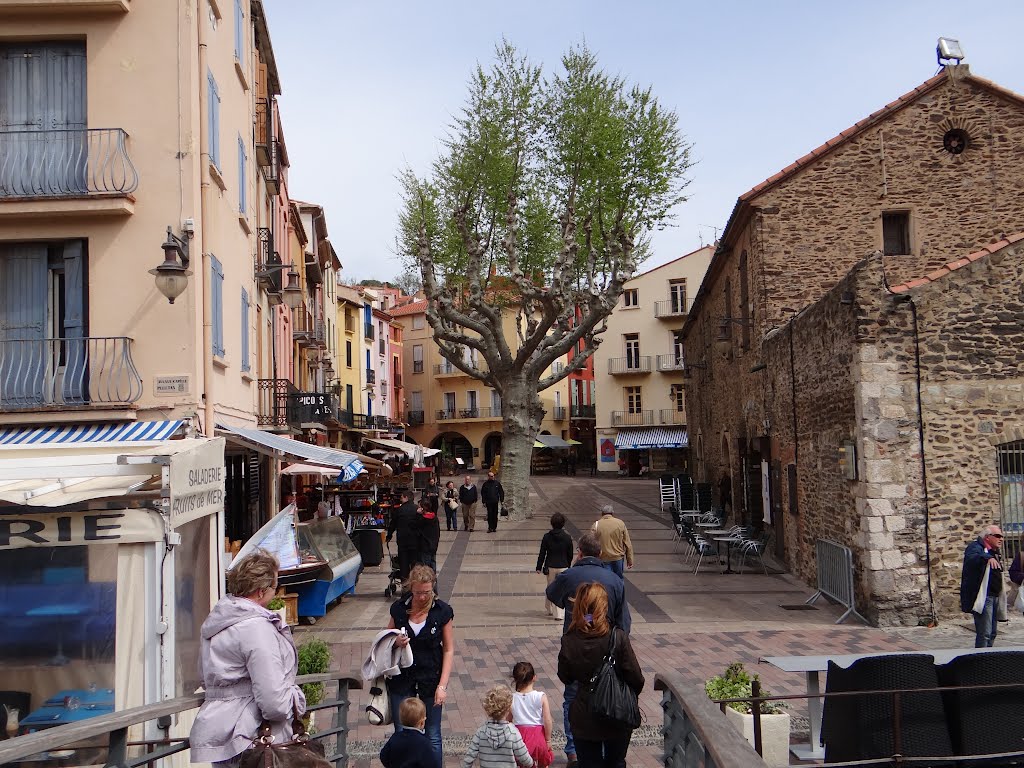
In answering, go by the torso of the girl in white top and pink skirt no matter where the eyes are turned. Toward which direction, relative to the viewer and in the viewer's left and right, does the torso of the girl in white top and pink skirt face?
facing away from the viewer

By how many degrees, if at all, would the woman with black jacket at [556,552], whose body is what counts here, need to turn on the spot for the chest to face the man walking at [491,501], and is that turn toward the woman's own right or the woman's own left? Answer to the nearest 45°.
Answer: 0° — they already face them

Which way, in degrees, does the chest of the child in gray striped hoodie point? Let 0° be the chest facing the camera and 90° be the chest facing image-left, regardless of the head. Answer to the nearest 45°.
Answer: approximately 180°

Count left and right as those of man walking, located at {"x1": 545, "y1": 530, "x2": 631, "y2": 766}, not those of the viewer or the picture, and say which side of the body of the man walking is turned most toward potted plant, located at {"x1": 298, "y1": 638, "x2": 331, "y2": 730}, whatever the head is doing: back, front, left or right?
left

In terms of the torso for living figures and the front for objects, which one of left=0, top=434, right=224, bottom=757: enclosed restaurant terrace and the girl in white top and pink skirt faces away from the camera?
the girl in white top and pink skirt

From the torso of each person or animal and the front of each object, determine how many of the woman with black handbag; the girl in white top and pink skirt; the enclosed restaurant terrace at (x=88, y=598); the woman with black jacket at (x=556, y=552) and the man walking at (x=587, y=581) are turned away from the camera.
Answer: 4

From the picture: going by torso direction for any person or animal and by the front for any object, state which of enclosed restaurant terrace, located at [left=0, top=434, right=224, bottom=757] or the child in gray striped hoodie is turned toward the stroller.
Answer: the child in gray striped hoodie

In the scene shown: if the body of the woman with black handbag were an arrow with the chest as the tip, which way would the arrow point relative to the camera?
away from the camera

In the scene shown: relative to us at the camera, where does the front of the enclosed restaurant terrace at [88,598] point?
facing the viewer

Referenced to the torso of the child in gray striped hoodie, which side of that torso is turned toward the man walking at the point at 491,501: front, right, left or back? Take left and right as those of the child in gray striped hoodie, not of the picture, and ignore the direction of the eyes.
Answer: front

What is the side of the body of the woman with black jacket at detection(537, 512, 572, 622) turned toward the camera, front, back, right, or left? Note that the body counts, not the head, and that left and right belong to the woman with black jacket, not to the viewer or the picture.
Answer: back

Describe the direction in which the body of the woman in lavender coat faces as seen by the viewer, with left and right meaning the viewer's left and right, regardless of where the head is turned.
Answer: facing away from the viewer and to the right of the viewer

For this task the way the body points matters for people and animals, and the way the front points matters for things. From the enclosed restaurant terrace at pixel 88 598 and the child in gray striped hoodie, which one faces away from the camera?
the child in gray striped hoodie

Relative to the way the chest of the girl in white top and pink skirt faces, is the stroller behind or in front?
in front

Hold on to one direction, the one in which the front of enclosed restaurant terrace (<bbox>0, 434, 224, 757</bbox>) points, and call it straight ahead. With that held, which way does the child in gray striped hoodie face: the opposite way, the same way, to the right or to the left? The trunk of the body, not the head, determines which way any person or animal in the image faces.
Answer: the opposite way

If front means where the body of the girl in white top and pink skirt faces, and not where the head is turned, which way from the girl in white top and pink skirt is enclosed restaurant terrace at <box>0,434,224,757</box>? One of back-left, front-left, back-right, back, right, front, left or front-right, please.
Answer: left

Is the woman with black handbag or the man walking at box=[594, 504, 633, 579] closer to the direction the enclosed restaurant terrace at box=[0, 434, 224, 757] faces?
the woman with black handbag

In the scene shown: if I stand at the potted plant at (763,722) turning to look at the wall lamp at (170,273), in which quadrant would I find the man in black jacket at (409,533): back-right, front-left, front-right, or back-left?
front-right

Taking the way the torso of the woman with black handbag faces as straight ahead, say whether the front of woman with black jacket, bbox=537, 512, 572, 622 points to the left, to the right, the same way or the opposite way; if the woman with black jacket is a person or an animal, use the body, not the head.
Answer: the same way

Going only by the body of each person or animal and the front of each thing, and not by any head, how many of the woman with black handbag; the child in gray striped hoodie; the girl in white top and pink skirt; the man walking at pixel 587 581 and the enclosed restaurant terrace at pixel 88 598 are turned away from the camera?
4

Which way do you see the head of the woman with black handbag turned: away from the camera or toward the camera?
away from the camera
